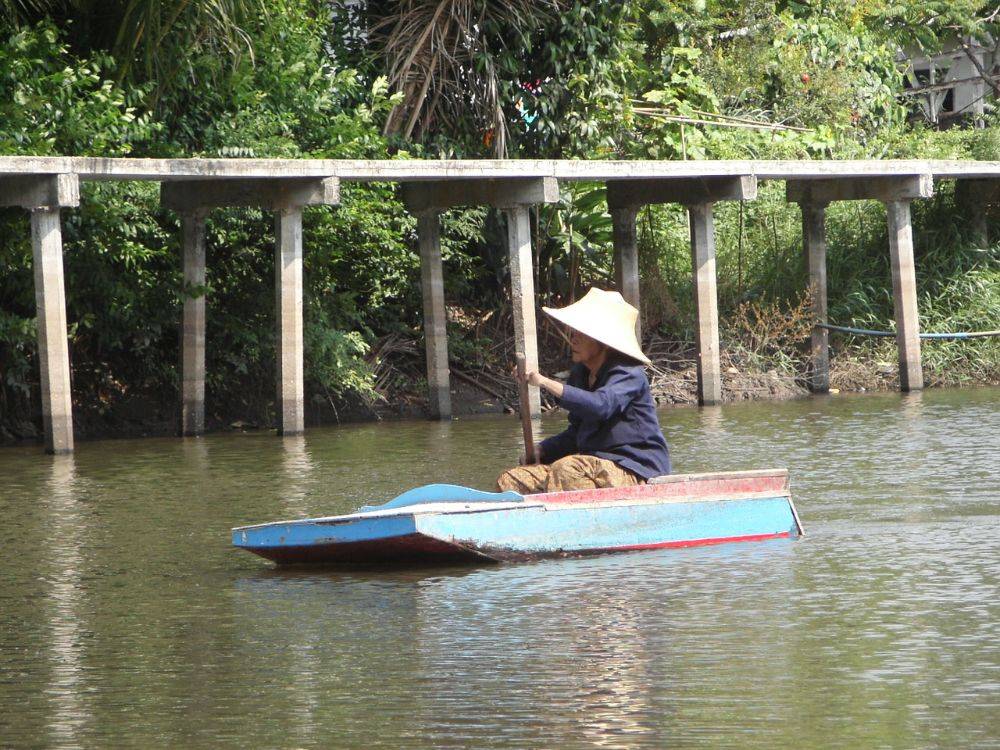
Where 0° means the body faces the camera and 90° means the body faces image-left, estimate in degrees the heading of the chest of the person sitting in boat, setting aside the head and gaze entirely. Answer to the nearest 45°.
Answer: approximately 90°

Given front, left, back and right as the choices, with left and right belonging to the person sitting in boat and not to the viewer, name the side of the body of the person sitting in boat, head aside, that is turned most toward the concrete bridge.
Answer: right
